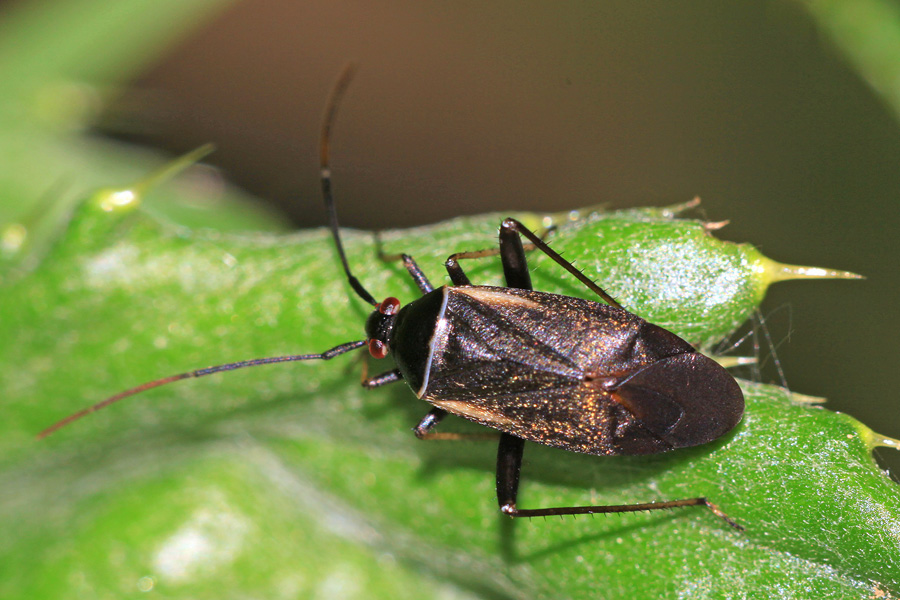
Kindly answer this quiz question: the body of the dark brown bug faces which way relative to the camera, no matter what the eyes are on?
to the viewer's left
